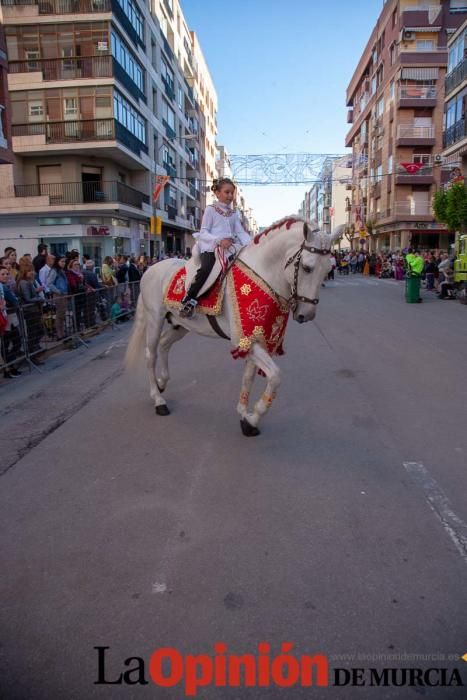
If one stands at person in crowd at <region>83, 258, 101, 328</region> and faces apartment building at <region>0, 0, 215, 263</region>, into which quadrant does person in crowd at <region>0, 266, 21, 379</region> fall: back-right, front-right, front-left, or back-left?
back-left

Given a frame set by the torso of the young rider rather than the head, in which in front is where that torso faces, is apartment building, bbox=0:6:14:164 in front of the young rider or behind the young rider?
behind

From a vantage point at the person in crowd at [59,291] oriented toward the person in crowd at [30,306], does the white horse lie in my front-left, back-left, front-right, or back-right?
front-left

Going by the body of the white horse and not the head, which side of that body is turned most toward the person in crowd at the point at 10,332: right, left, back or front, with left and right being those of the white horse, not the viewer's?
back

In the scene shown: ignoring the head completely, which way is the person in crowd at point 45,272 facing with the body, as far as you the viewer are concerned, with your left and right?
facing to the right of the viewer

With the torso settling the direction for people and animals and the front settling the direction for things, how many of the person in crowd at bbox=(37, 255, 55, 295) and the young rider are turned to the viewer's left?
0

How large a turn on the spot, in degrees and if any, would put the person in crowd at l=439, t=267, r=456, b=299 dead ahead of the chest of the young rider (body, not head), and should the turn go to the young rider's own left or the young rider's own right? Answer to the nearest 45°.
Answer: approximately 90° to the young rider's own left

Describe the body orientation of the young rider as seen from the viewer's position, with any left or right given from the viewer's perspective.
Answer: facing the viewer and to the right of the viewer

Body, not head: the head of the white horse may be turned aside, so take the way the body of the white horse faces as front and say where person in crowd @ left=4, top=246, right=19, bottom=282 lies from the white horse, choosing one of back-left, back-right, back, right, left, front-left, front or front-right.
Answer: back

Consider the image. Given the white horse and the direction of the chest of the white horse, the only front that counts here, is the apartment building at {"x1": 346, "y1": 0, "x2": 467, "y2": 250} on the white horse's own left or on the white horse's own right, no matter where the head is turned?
on the white horse's own left

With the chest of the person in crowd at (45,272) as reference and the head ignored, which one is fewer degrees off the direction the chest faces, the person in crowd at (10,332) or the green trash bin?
the green trash bin

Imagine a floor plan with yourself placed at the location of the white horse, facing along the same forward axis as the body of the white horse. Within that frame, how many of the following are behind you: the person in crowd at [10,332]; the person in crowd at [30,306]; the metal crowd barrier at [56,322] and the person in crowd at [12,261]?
4

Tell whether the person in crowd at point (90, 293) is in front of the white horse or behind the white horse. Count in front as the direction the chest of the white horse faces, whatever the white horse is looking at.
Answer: behind

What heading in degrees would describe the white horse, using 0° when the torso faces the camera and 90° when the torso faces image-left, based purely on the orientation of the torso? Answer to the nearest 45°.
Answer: approximately 315°
